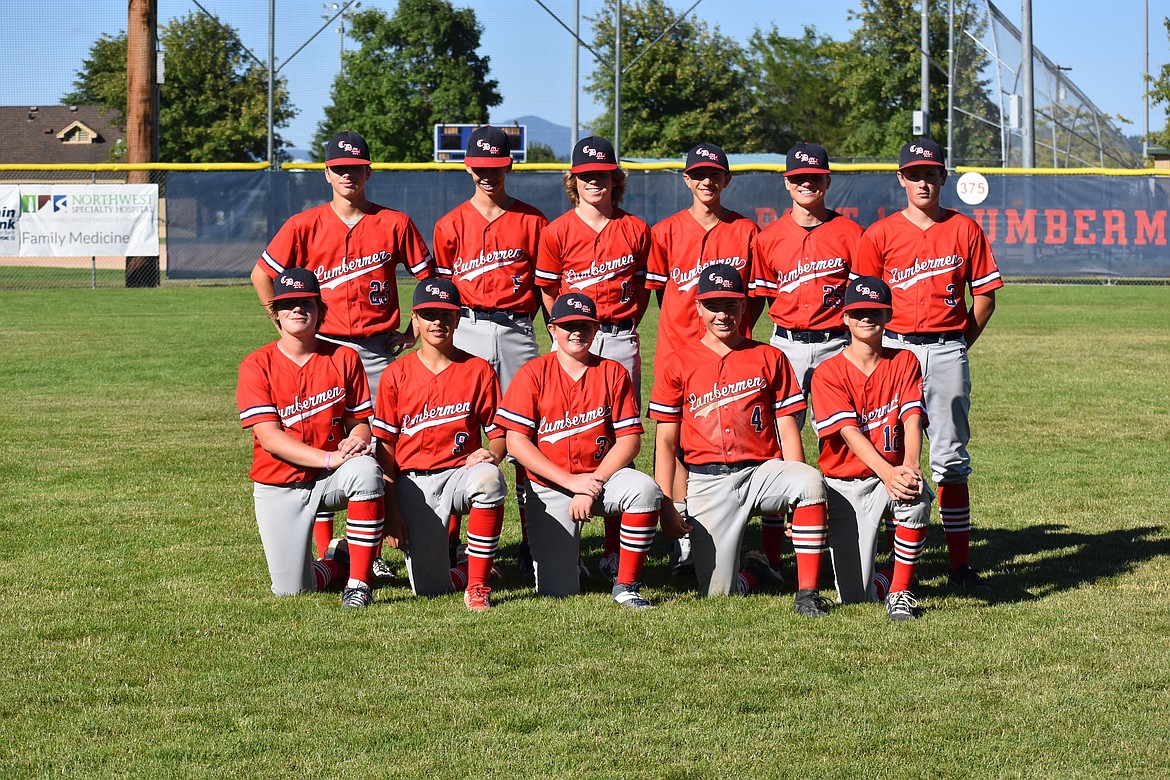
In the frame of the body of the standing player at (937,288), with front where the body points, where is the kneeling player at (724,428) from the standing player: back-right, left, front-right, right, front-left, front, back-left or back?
front-right

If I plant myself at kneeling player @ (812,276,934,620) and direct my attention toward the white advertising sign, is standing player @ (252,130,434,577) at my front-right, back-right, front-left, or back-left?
front-left

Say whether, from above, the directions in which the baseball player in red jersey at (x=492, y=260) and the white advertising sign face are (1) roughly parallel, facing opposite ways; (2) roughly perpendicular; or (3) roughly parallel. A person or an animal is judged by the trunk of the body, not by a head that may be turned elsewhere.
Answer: roughly parallel

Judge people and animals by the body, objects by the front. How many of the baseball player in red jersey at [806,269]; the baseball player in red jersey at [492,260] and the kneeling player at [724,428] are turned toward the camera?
3

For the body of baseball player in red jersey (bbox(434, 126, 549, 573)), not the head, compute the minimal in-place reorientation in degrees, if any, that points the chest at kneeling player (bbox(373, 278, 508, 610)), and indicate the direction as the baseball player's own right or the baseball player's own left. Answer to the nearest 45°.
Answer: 0° — they already face them

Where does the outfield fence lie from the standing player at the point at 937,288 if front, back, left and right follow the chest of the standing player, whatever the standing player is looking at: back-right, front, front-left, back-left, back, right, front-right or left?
back

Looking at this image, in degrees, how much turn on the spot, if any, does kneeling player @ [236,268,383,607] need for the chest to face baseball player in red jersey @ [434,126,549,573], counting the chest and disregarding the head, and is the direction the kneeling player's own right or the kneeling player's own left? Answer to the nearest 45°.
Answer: approximately 135° to the kneeling player's own left

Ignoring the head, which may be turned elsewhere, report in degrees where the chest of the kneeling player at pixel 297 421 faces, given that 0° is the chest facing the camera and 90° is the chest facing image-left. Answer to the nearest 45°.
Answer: approximately 0°

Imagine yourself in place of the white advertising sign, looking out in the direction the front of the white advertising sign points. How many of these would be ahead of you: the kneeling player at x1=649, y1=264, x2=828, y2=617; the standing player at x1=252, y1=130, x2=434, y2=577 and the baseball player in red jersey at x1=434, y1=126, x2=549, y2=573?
3

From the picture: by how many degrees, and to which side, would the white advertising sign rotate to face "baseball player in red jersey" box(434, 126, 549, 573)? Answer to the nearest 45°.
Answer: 0° — it already faces them

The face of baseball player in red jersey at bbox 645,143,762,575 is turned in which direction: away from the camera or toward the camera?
toward the camera

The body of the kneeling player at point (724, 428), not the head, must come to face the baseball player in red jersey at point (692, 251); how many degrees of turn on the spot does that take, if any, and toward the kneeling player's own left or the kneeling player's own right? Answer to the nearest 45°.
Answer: approximately 180°

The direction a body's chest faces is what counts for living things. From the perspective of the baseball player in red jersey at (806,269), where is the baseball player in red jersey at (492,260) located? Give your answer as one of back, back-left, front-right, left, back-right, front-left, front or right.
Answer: right

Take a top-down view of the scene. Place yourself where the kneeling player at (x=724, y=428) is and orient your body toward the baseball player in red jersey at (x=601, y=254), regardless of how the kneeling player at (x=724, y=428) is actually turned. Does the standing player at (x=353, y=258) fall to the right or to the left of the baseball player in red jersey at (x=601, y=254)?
left

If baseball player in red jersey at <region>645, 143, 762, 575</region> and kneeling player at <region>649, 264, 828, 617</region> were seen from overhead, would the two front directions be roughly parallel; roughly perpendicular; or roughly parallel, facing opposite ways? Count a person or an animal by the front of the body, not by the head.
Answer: roughly parallel

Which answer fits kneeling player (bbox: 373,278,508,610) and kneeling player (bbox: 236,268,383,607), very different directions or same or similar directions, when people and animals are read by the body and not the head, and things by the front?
same or similar directions

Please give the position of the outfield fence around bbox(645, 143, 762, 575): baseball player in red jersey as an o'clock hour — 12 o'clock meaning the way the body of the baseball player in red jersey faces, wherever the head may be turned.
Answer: The outfield fence is roughly at 6 o'clock from the baseball player in red jersey.
